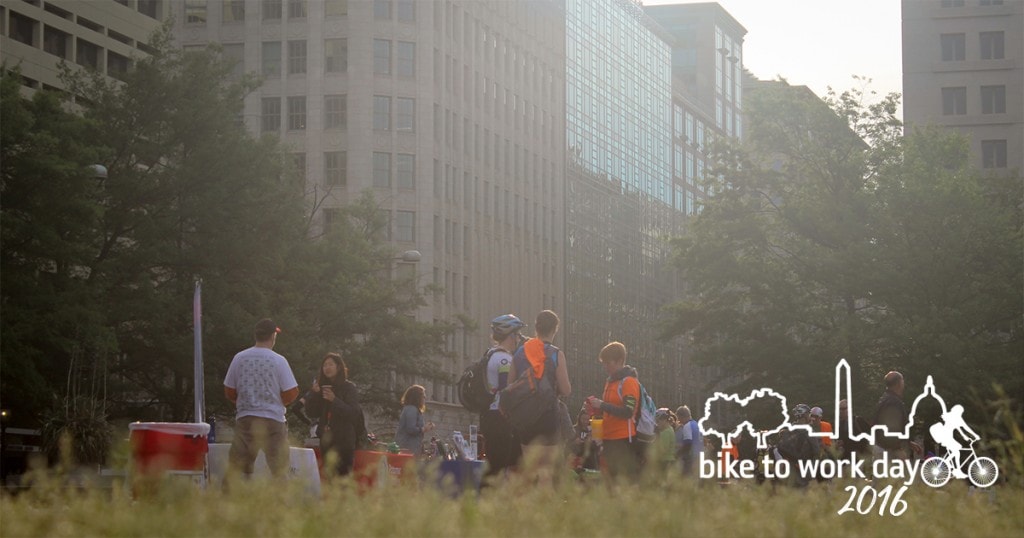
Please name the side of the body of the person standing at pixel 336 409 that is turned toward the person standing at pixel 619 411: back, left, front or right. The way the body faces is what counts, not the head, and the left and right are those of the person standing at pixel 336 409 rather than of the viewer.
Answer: left

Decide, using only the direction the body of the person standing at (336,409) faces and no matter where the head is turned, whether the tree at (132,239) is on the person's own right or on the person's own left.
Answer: on the person's own right

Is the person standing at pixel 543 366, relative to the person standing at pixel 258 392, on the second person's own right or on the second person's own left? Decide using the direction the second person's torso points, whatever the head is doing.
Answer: on the second person's own right

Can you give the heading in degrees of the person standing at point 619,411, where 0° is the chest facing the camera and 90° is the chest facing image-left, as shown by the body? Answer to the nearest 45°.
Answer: approximately 90°

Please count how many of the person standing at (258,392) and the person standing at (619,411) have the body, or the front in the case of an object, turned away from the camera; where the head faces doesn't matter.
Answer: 1

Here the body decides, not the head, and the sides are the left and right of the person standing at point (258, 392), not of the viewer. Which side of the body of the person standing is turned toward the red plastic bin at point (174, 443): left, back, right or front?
left

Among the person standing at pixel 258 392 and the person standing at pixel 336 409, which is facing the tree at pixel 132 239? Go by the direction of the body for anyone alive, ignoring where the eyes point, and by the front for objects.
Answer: the person standing at pixel 258 392

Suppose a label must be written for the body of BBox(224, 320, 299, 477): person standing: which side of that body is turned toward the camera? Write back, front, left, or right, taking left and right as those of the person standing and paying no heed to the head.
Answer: back

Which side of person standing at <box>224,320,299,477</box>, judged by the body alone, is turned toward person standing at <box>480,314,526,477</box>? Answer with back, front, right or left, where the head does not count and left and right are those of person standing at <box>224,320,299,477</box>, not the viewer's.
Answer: right

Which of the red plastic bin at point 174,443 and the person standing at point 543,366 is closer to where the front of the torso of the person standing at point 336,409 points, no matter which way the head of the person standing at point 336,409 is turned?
the red plastic bin

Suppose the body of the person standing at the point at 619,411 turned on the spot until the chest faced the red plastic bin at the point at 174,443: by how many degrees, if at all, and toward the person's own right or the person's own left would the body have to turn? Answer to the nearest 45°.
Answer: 0° — they already face it
